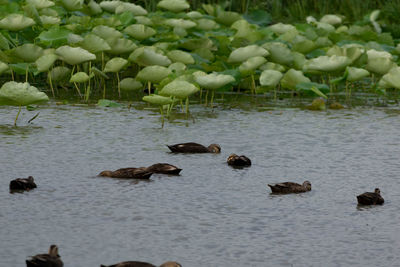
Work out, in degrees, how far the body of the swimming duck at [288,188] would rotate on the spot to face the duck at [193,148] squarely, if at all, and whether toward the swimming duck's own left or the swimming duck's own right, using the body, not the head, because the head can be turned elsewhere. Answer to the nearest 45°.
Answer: approximately 135° to the swimming duck's own left

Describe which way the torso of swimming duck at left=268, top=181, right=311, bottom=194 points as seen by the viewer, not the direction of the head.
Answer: to the viewer's right

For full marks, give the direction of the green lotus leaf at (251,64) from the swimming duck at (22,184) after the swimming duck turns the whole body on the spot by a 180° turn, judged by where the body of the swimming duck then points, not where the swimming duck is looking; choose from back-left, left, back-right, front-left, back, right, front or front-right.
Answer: back-right

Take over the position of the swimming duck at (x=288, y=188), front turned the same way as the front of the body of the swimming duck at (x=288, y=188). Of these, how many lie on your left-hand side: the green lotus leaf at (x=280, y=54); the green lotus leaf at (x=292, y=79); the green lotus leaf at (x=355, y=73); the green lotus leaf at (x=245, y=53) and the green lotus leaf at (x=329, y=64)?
5

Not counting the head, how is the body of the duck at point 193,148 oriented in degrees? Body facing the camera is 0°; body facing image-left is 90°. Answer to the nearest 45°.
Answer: approximately 270°

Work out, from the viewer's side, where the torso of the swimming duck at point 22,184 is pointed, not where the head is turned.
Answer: to the viewer's right
